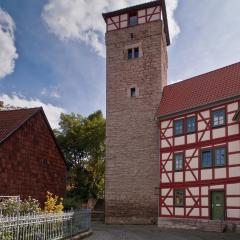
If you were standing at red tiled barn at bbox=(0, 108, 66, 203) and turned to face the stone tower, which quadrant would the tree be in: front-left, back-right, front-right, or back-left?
front-left

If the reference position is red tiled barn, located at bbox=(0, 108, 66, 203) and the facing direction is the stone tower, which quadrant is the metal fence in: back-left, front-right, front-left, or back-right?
back-right

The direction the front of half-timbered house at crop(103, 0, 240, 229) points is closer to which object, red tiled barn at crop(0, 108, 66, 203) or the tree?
the red tiled barn

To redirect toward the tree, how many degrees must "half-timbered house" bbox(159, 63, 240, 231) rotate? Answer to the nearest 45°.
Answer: approximately 90° to its right

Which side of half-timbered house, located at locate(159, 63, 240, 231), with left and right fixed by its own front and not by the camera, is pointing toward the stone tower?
right

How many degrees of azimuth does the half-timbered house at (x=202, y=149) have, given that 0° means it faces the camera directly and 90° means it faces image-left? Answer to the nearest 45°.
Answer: approximately 45°
